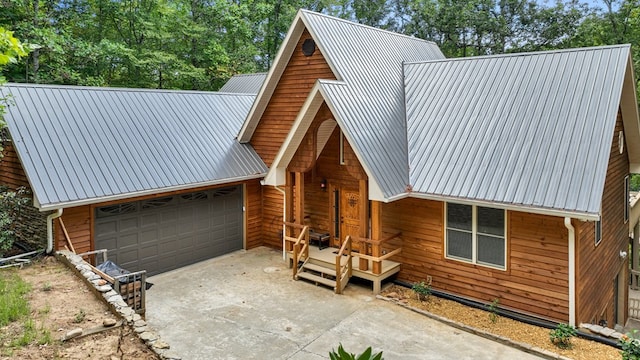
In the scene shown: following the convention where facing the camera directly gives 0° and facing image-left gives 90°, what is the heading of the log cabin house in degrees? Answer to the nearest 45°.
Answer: approximately 45°

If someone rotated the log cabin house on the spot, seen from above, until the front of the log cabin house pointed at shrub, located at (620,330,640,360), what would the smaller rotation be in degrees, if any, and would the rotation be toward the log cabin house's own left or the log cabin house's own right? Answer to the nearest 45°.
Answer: approximately 90° to the log cabin house's own left

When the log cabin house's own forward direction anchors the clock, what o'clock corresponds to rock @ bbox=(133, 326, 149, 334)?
The rock is roughly at 12 o'clock from the log cabin house.
